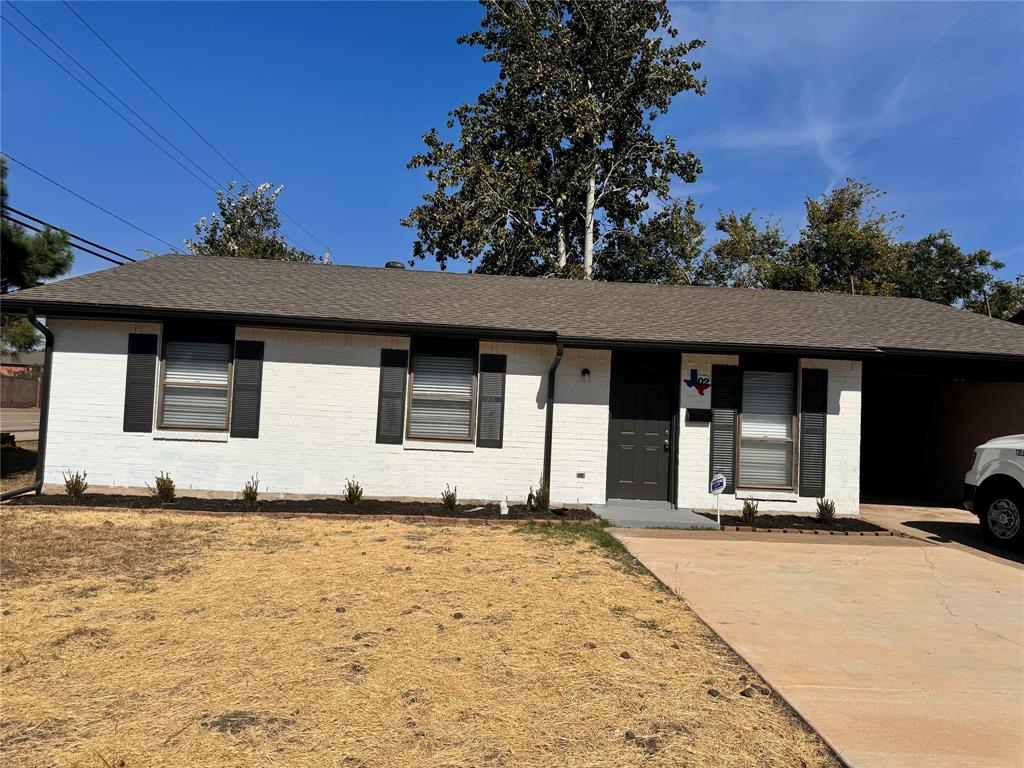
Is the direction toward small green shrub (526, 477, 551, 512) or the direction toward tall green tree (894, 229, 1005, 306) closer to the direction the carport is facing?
the small green shrub

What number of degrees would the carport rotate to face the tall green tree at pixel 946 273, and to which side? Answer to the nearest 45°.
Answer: approximately 180°

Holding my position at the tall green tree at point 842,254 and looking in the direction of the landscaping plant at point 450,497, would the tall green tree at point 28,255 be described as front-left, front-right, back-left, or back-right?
front-right

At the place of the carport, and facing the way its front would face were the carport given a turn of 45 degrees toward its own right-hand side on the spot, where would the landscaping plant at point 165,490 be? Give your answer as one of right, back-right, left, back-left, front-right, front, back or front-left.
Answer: front

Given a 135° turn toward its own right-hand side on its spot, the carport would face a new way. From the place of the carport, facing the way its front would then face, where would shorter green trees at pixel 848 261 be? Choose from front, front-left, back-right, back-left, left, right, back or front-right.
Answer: front-right

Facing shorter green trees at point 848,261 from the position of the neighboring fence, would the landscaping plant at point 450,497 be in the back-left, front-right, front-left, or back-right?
front-right

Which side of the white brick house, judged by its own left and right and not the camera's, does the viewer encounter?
front

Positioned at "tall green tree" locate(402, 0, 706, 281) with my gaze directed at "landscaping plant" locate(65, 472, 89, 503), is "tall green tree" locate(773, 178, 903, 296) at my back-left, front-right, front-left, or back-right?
back-left

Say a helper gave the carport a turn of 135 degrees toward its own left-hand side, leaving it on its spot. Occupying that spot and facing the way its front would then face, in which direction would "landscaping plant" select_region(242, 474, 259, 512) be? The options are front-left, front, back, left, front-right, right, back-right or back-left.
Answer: back

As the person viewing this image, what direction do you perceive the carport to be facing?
facing the viewer

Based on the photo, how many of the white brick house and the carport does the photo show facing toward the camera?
2

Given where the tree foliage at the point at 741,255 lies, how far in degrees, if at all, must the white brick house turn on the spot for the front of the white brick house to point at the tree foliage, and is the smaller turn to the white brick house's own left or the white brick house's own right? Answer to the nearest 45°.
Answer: approximately 135° to the white brick house's own left

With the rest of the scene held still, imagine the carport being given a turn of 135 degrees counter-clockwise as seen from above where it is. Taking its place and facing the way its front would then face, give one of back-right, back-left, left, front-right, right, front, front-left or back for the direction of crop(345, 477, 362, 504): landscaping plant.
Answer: back

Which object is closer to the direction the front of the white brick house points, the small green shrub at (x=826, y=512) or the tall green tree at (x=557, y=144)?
the small green shrub

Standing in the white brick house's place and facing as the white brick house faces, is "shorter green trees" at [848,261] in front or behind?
behind
